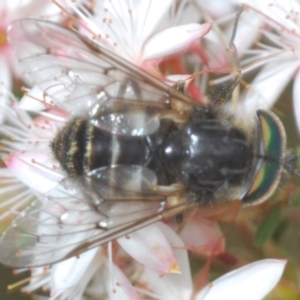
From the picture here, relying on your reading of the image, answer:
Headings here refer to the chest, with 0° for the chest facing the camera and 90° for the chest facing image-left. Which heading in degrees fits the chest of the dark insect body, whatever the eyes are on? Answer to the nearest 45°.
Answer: approximately 270°
